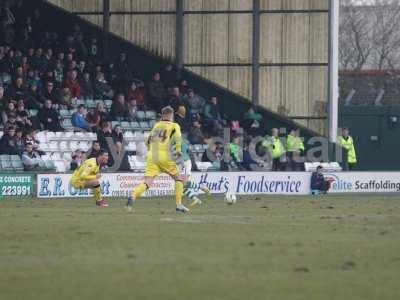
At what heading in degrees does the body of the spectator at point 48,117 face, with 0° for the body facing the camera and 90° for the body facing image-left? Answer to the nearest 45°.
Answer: approximately 315°

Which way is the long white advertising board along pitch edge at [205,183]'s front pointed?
toward the camera

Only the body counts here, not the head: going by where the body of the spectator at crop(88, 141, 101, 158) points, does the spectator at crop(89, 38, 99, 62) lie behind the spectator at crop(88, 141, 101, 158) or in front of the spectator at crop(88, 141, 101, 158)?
behind

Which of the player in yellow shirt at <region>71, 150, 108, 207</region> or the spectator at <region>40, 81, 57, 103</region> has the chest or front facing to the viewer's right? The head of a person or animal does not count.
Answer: the player in yellow shirt

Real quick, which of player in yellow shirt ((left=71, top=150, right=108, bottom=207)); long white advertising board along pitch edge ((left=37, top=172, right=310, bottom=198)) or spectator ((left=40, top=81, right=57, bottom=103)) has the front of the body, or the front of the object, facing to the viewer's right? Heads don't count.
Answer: the player in yellow shirt

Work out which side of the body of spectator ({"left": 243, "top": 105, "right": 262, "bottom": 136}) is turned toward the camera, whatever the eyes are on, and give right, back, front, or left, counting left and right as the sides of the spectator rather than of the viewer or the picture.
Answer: front

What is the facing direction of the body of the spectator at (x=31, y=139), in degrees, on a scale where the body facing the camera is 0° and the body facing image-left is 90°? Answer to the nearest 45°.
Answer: approximately 315°

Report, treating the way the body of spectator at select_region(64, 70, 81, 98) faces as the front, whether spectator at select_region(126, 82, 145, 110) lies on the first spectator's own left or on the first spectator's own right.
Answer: on the first spectator's own left

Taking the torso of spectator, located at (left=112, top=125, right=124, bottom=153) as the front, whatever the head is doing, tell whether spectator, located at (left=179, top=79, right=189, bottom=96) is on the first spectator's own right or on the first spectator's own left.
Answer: on the first spectator's own left

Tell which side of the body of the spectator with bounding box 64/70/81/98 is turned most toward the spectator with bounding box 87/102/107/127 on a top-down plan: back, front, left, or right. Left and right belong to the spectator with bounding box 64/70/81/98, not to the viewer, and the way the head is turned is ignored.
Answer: front

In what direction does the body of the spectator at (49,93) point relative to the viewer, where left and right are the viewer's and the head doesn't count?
facing the viewer

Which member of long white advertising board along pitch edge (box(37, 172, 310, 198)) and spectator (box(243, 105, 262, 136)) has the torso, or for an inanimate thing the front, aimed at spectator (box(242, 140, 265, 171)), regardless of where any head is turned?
spectator (box(243, 105, 262, 136))

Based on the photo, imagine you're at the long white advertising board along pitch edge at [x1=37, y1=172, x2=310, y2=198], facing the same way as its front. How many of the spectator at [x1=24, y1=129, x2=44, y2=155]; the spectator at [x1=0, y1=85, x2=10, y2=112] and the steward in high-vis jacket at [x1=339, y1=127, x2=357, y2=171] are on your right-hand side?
2

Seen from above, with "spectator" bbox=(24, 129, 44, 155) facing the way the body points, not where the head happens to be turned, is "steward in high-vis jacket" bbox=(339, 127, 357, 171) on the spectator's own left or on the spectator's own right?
on the spectator's own left

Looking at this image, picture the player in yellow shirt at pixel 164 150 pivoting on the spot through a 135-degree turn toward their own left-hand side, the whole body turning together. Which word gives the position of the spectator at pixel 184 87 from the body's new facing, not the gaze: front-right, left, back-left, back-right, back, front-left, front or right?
right

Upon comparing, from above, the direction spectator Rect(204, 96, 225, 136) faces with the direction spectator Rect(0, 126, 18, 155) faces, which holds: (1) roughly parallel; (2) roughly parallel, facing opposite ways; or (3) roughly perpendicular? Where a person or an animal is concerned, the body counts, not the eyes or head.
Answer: roughly parallel

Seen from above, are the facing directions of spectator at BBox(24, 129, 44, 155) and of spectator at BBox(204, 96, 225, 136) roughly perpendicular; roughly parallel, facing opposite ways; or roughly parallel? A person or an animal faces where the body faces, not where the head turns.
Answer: roughly parallel
